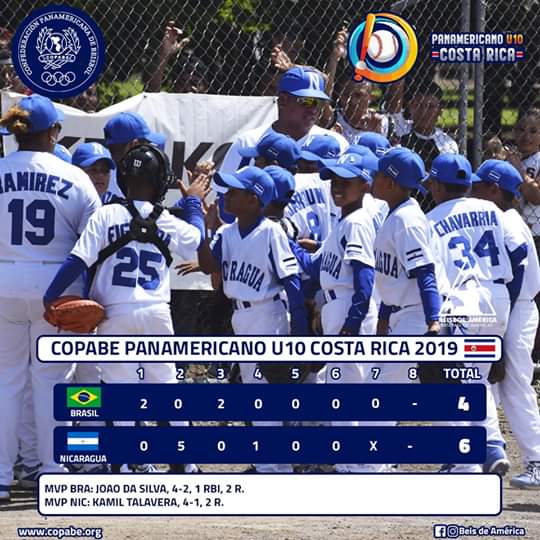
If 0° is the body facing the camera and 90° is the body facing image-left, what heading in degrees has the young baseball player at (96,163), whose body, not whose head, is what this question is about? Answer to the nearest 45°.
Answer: approximately 315°

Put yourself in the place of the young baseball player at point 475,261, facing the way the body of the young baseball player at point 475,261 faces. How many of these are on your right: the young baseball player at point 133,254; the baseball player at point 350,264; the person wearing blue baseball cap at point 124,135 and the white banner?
0

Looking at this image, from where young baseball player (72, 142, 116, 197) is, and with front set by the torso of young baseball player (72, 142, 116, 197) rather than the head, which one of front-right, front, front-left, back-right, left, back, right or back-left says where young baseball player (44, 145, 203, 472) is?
front-right

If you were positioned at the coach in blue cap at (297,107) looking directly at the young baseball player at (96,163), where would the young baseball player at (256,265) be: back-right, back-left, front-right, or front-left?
front-left

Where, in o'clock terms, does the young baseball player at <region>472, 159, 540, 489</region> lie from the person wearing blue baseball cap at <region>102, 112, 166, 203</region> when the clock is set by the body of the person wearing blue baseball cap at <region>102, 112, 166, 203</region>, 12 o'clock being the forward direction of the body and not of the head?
the young baseball player at <region>472, 159, 540, 489</region> is roughly at 12 o'clock from the person wearing blue baseball cap at <region>102, 112, 166, 203</region>.

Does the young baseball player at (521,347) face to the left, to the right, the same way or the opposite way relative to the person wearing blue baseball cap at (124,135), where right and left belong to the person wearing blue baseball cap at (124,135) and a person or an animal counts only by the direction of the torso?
the opposite way

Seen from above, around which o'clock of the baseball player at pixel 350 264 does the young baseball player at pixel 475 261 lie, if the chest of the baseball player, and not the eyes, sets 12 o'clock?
The young baseball player is roughly at 7 o'clock from the baseball player.

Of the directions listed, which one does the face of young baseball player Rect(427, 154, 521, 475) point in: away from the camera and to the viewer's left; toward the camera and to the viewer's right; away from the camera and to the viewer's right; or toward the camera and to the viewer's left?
away from the camera and to the viewer's left

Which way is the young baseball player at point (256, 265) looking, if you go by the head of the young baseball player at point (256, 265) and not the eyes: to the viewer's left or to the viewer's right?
to the viewer's left

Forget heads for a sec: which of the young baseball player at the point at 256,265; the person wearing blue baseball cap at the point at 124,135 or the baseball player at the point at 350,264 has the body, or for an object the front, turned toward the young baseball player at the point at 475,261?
the person wearing blue baseball cap at the point at 124,135

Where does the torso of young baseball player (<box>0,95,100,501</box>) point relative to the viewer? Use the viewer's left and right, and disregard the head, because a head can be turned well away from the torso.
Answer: facing away from the viewer

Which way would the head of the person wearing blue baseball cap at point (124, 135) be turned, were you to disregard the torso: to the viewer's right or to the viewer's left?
to the viewer's right

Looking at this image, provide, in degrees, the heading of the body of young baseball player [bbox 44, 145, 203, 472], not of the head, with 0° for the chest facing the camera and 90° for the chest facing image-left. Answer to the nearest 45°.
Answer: approximately 180°

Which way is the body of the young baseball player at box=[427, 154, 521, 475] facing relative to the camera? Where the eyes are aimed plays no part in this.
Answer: away from the camera

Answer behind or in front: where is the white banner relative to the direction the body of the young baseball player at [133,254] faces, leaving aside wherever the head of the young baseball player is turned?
in front

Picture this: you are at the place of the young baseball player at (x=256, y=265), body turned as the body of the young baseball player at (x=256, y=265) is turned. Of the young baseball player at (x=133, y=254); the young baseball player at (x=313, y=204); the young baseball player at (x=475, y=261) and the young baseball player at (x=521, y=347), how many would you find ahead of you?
1

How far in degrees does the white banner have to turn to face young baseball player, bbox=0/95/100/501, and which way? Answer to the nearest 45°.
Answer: approximately 45° to its right

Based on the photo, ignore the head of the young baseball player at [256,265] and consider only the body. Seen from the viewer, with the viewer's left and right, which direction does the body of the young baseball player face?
facing the viewer and to the left of the viewer

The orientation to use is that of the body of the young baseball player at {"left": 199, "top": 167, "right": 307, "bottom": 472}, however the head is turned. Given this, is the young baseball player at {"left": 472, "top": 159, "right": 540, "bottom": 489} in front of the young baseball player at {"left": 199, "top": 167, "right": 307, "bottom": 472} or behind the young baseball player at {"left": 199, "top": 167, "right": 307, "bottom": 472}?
behind
